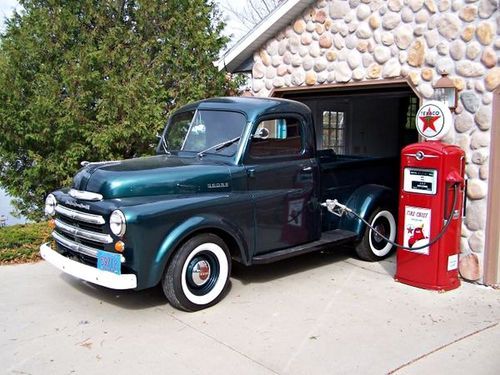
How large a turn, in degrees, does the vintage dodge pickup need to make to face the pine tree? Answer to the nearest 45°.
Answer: approximately 90° to its right

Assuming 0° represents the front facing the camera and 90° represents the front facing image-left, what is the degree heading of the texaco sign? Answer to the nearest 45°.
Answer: approximately 45°

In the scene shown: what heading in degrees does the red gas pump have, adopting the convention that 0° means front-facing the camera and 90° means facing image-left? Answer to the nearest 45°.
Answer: approximately 45°

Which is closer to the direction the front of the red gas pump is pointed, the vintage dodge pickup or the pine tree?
the vintage dodge pickup

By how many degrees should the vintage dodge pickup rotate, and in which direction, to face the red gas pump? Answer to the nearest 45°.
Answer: approximately 135° to its left

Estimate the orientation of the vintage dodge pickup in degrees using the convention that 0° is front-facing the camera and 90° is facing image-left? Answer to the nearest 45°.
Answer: approximately 45°
